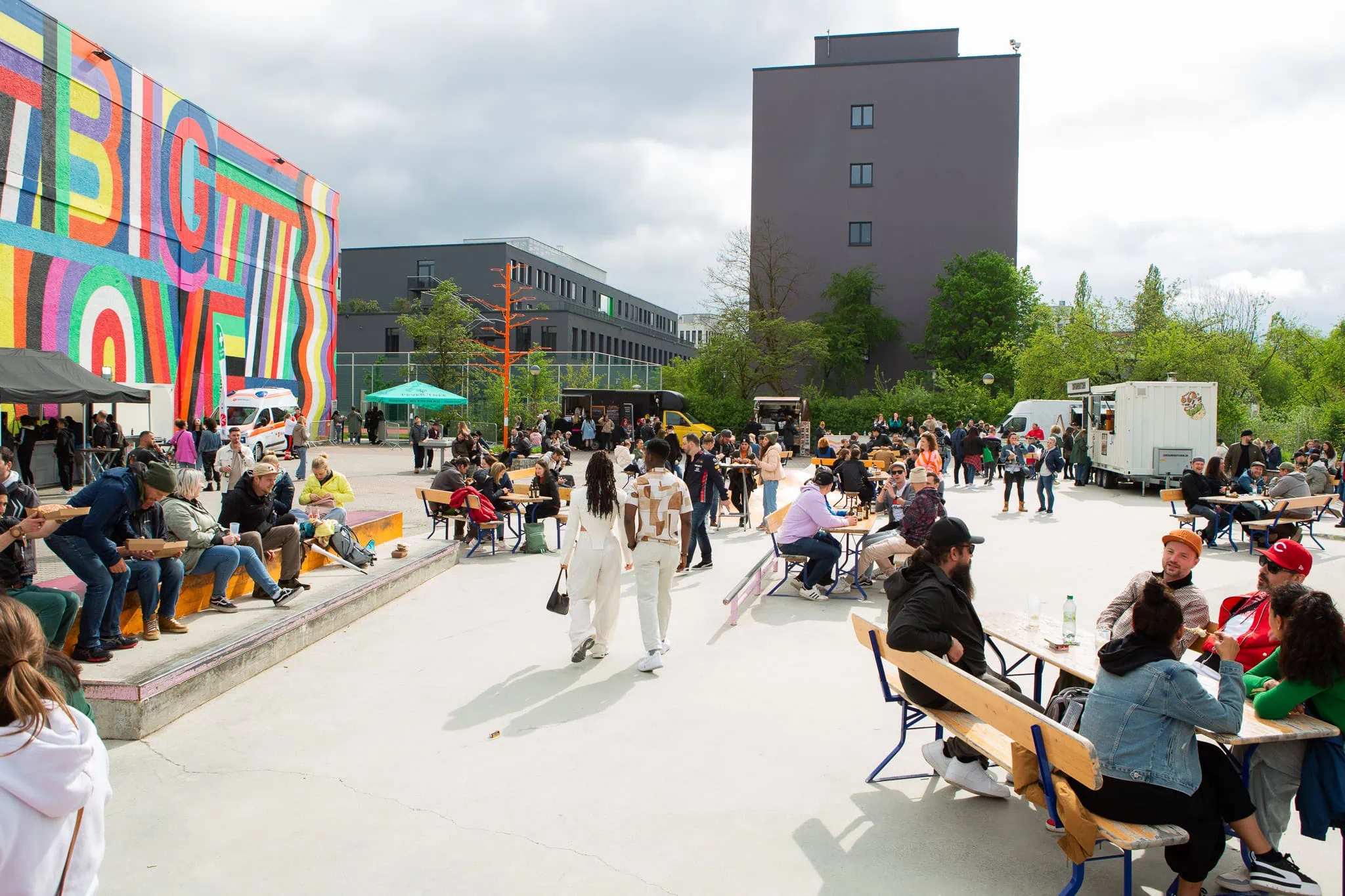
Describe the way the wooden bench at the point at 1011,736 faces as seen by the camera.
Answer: facing away from the viewer and to the right of the viewer

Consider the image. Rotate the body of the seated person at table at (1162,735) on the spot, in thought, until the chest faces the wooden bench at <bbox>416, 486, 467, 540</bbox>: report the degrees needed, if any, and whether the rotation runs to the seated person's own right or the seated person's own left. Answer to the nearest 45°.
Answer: approximately 90° to the seated person's own left

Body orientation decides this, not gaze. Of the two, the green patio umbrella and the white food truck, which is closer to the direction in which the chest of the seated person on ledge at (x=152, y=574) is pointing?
the white food truck

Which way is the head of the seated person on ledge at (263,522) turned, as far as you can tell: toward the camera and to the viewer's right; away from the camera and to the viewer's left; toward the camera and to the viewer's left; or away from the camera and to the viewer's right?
toward the camera and to the viewer's right

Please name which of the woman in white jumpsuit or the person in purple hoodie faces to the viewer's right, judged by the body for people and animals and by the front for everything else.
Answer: the person in purple hoodie

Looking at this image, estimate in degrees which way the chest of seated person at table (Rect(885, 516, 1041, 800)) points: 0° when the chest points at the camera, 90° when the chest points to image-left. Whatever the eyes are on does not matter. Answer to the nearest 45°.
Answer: approximately 270°

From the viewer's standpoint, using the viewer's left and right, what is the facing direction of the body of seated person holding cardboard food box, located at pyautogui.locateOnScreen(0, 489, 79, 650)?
facing the viewer and to the right of the viewer

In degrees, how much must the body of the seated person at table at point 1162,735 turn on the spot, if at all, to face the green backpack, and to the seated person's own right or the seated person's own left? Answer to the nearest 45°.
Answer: approximately 90° to the seated person's own left

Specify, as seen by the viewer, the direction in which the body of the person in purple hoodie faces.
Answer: to the viewer's right

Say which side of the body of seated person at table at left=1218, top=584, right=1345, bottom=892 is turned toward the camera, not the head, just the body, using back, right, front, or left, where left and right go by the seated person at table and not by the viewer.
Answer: left

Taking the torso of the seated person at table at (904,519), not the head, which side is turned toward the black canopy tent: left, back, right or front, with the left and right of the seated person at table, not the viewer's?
front

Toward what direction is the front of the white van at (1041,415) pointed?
to the viewer's left

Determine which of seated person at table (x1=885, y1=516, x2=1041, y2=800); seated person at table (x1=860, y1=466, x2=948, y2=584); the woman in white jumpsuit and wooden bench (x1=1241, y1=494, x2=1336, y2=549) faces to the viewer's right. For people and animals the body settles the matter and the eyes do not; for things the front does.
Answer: seated person at table (x1=885, y1=516, x2=1041, y2=800)

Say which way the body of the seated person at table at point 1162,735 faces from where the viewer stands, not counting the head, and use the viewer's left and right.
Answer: facing away from the viewer and to the right of the viewer

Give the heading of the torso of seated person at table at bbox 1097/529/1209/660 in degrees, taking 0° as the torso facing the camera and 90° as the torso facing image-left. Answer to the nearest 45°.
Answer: approximately 45°
